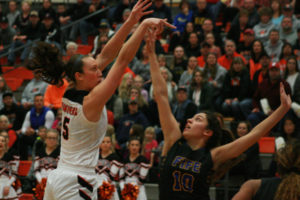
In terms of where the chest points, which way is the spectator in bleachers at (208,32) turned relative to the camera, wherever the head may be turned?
toward the camera

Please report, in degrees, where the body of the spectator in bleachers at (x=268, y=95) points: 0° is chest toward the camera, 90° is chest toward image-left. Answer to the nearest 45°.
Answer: approximately 45°

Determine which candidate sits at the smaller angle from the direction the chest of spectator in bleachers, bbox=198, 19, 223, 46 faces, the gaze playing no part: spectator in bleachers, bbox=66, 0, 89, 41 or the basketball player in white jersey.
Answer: the basketball player in white jersey

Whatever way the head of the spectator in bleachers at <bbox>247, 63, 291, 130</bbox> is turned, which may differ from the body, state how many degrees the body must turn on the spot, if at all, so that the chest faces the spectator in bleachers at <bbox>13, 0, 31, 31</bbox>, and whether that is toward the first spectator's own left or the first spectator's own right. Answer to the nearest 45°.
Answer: approximately 90° to the first spectator's own right

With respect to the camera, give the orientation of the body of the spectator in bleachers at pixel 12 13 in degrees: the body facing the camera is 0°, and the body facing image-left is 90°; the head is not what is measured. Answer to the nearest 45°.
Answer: approximately 0°

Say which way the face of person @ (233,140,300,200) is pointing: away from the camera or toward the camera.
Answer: away from the camera

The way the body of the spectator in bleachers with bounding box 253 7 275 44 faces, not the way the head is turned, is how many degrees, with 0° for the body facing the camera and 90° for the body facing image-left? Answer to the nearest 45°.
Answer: approximately 0°

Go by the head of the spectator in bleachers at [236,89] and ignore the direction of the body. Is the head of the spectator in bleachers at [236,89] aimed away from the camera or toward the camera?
toward the camera

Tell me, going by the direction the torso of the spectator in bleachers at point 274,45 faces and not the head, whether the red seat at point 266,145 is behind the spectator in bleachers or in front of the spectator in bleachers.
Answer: in front

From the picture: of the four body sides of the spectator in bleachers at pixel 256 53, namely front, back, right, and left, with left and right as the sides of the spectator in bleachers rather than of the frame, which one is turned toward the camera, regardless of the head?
front

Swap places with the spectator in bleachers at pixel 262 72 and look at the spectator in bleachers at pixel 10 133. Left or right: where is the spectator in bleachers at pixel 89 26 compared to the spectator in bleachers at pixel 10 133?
right

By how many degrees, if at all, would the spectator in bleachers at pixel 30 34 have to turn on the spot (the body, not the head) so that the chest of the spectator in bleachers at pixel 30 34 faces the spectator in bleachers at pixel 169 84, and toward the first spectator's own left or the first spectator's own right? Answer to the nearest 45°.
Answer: approximately 90° to the first spectator's own left

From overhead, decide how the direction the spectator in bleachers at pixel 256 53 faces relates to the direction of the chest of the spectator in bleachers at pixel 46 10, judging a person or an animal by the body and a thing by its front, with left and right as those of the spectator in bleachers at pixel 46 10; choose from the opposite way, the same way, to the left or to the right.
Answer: the same way

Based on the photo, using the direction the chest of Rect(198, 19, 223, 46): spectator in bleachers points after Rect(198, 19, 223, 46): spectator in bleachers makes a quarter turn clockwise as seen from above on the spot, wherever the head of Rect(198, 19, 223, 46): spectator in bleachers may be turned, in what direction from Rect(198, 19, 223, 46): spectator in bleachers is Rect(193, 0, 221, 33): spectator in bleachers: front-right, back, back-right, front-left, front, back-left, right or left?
right

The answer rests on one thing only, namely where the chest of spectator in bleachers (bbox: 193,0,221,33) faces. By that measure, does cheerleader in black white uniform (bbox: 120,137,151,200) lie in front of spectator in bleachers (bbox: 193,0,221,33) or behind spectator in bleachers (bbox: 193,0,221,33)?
in front

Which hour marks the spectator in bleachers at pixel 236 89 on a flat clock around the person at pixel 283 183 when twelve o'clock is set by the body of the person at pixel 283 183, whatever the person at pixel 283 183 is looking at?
the spectator in bleachers at pixel 236 89 is roughly at 12 o'clock from the person at pixel 283 183.

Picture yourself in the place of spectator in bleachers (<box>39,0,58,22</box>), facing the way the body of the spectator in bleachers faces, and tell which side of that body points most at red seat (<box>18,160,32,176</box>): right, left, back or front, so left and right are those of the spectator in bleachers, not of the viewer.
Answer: front

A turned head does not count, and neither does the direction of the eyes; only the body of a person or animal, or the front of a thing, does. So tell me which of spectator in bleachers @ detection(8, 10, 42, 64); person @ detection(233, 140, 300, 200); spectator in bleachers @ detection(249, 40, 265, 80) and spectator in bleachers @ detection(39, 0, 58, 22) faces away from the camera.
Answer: person @ detection(233, 140, 300, 200)

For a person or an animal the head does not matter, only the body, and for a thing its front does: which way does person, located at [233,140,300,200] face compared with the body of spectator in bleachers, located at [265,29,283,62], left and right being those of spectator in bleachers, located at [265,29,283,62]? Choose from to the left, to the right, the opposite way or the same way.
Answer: the opposite way

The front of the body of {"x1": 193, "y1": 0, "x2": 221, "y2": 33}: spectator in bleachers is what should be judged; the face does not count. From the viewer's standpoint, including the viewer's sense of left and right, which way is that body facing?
facing the viewer
